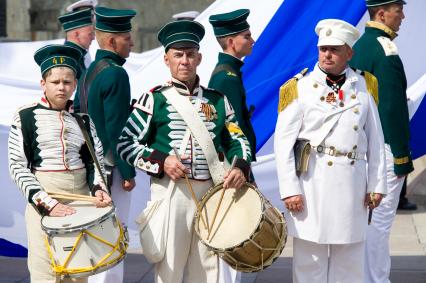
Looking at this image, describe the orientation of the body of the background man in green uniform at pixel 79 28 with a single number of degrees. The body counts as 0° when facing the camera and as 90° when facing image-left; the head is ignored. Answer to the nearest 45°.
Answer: approximately 270°

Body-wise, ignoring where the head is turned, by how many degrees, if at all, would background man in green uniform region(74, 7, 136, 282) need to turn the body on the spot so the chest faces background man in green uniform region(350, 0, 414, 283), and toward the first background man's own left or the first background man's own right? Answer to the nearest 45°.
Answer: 0° — they already face them

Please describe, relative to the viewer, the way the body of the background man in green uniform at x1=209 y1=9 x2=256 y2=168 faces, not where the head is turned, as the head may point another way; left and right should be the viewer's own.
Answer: facing to the right of the viewer

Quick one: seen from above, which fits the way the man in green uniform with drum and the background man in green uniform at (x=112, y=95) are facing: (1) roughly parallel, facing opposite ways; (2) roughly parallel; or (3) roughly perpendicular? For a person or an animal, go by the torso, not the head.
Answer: roughly perpendicular

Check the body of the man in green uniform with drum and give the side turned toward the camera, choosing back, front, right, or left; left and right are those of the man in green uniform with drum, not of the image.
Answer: front

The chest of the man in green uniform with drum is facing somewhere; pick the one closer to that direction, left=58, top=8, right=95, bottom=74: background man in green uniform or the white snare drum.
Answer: the white snare drum

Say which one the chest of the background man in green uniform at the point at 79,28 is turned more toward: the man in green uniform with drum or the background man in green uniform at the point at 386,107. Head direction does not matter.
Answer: the background man in green uniform

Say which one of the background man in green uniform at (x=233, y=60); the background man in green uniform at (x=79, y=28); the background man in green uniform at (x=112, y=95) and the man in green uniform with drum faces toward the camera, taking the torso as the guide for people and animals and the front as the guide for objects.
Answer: the man in green uniform with drum

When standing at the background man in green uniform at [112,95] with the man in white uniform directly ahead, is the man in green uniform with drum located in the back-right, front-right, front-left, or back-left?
front-right

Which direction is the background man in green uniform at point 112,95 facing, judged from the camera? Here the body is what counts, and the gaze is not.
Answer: to the viewer's right

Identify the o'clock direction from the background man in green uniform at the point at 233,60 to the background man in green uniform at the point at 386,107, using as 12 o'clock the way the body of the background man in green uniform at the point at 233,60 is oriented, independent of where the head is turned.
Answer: the background man in green uniform at the point at 386,107 is roughly at 12 o'clock from the background man in green uniform at the point at 233,60.

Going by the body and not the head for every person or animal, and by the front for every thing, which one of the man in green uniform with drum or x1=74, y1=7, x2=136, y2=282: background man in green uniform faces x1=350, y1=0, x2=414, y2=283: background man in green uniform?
x1=74, y1=7, x2=136, y2=282: background man in green uniform
